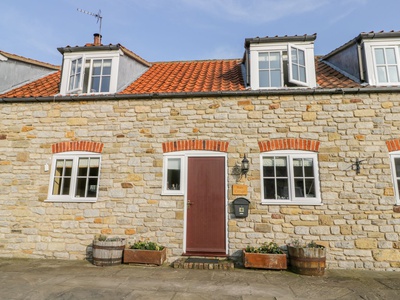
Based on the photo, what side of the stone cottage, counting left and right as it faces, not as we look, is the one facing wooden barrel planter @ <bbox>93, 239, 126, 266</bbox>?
front

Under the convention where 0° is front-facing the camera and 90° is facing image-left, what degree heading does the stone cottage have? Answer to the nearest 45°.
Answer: approximately 0°

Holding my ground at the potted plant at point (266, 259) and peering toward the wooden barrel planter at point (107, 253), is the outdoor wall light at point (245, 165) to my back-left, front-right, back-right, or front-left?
front-right
